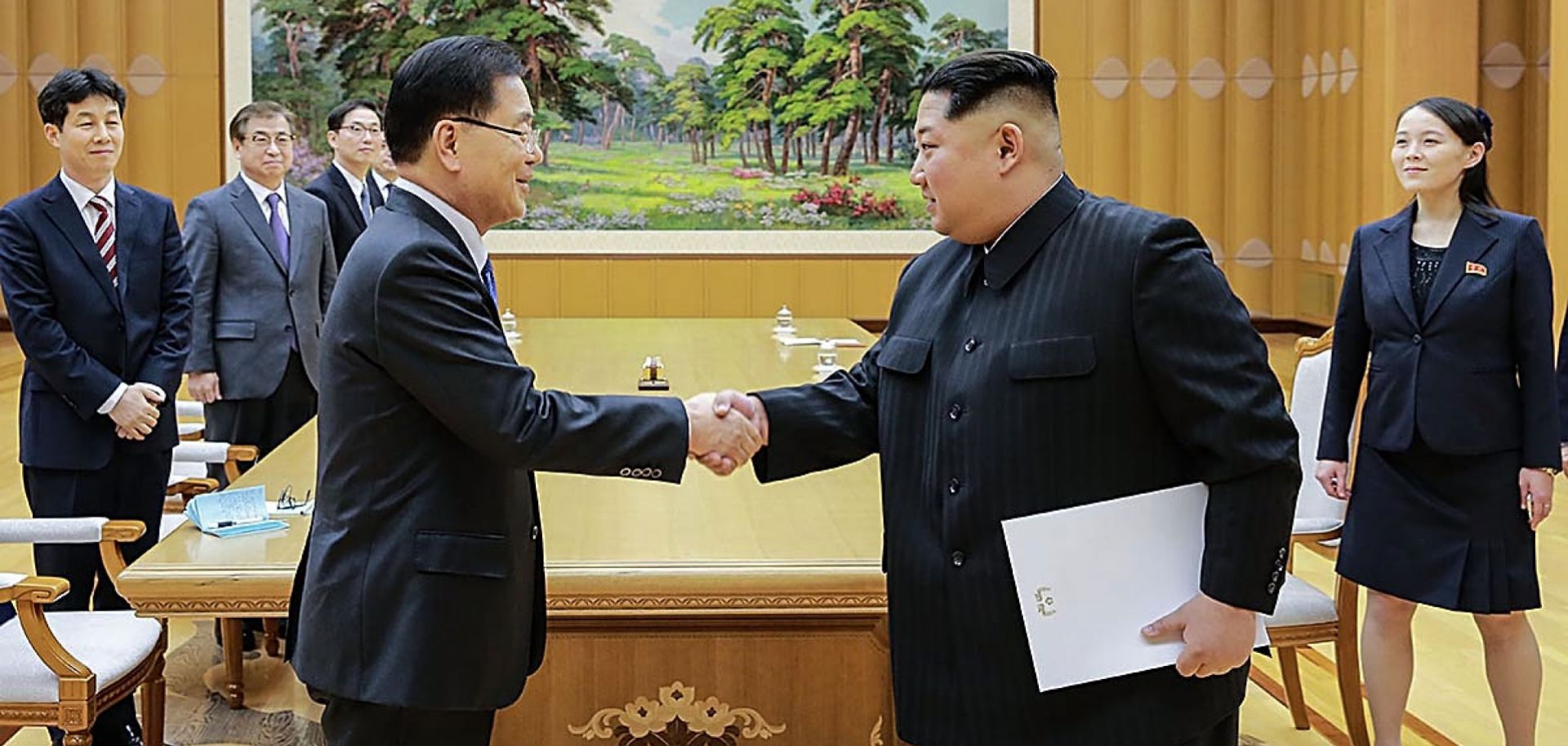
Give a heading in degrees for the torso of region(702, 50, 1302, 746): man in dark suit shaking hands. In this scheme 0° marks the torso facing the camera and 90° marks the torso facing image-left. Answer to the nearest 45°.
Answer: approximately 45°

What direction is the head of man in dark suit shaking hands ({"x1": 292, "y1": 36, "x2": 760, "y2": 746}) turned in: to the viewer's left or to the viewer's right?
to the viewer's right

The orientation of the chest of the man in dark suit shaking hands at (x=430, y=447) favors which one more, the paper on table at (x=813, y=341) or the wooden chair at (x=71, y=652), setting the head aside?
the paper on table

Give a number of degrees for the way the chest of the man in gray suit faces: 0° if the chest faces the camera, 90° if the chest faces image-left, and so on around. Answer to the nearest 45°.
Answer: approximately 315°

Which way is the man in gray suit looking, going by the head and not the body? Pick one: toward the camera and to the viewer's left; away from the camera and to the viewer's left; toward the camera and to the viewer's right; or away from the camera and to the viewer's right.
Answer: toward the camera and to the viewer's right

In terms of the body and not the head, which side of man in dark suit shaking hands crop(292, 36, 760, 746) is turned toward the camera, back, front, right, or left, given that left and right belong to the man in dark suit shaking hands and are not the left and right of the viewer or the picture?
right
